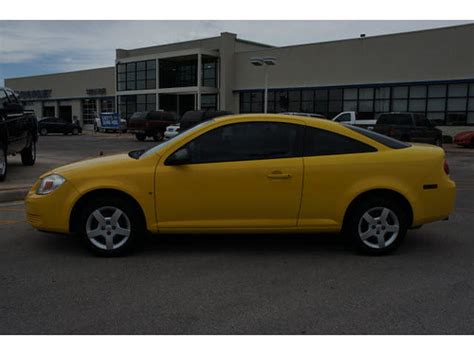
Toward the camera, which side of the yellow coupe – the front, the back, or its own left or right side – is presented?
left

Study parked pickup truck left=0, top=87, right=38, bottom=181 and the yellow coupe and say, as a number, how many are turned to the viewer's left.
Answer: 1

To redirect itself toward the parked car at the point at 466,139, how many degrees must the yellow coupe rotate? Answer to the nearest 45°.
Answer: approximately 135° to its right

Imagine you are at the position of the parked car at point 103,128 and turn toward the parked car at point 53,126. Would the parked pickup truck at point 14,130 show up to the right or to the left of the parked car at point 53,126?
left

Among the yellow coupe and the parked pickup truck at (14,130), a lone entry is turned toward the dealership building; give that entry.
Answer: the parked pickup truck

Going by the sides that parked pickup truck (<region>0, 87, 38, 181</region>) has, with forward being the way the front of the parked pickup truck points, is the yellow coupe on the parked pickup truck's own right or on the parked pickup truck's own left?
on the parked pickup truck's own right
